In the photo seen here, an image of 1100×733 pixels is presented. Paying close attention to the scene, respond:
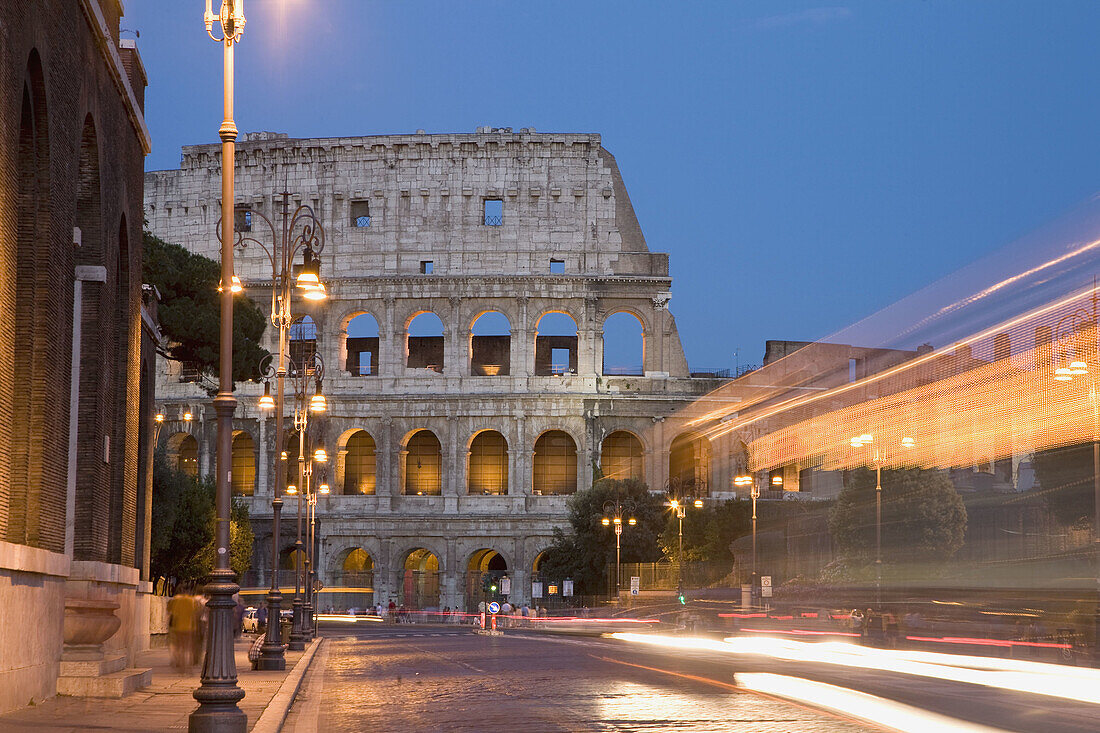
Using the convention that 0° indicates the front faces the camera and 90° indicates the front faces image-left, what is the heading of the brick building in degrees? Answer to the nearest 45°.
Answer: approximately 270°

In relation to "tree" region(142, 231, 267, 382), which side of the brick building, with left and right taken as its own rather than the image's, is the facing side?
left

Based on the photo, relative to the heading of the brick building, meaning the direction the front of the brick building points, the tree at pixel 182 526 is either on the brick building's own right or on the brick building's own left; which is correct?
on the brick building's own left

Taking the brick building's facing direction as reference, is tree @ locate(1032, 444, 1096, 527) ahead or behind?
ahead

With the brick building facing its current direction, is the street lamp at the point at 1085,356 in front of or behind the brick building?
in front
